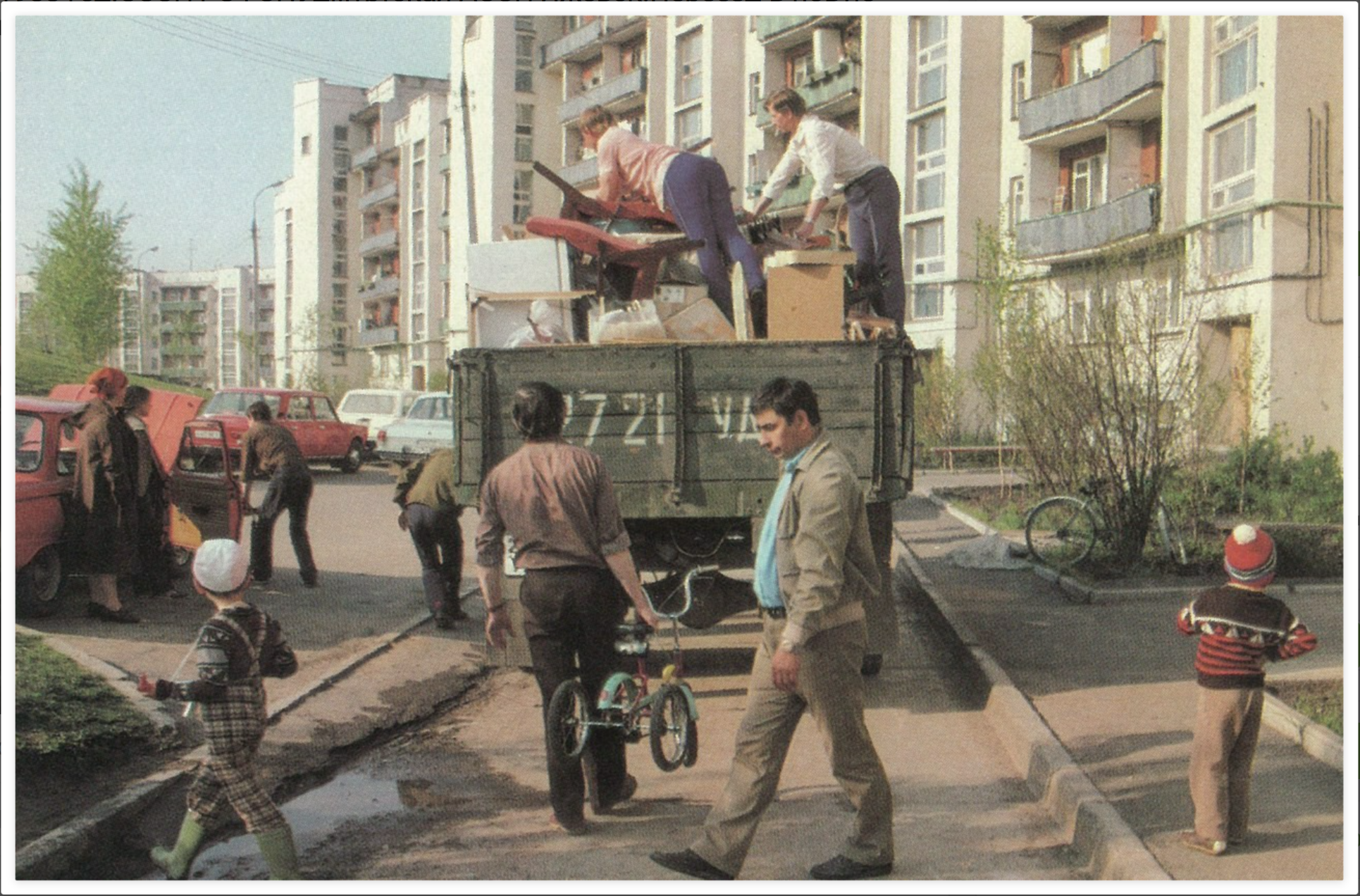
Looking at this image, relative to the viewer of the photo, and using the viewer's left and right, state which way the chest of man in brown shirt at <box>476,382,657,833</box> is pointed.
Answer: facing away from the viewer

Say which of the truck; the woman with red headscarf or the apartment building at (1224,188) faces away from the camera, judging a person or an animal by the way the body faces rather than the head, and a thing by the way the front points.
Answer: the truck

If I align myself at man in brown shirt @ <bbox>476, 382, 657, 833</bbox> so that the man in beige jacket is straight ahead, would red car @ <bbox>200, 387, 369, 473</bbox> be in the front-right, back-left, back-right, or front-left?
back-left

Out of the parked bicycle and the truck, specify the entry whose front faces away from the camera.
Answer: the truck

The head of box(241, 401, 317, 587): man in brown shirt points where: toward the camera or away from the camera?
away from the camera

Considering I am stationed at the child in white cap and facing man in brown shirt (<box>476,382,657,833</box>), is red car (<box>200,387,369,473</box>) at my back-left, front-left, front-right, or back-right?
front-left

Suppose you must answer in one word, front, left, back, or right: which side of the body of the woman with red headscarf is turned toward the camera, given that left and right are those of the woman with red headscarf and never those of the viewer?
right

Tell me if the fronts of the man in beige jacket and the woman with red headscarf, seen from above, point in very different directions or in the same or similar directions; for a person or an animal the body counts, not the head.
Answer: very different directions

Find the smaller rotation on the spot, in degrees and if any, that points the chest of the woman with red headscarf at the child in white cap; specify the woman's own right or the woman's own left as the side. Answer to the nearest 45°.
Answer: approximately 90° to the woman's own right

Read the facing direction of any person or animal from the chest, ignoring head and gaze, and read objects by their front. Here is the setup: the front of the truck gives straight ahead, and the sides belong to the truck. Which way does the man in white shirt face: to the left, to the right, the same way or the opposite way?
to the left

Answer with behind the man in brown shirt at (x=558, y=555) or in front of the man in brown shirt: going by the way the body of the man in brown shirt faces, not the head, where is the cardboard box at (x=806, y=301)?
in front

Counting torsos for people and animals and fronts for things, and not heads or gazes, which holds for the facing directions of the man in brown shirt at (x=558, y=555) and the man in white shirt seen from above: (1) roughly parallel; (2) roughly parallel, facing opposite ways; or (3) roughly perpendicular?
roughly perpendicular

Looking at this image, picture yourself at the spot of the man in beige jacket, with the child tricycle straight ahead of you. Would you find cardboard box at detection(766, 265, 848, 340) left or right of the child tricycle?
right

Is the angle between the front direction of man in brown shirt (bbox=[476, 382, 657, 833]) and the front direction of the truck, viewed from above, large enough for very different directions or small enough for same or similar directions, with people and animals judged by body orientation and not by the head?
same or similar directions

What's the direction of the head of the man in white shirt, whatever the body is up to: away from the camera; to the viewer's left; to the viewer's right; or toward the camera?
to the viewer's left
